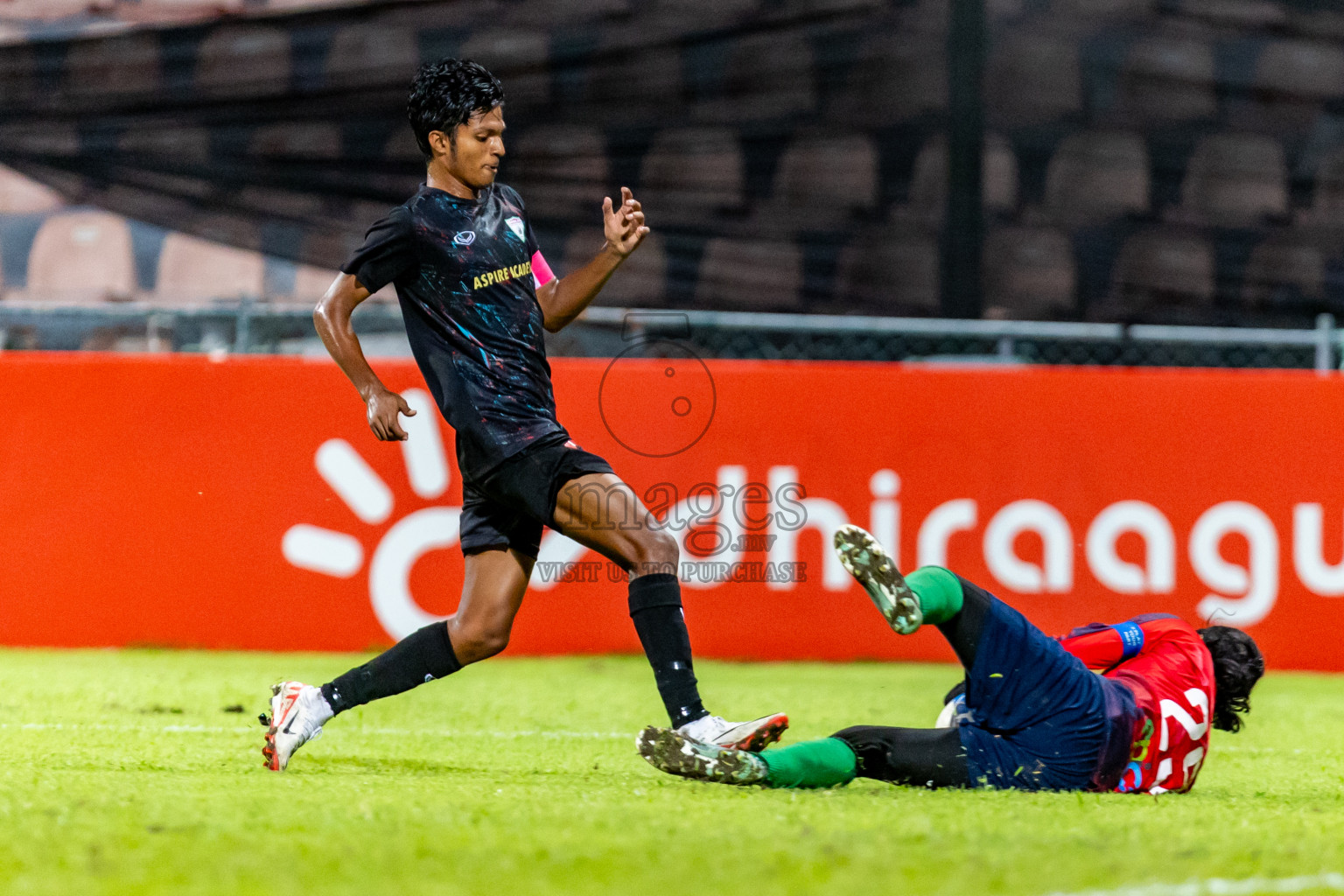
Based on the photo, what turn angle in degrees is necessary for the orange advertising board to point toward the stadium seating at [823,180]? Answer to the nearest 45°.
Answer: approximately 180°

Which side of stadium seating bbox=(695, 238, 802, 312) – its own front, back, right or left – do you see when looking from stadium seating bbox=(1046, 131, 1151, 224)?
left

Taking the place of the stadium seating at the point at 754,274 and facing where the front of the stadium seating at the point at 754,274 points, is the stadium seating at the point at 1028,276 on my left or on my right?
on my left

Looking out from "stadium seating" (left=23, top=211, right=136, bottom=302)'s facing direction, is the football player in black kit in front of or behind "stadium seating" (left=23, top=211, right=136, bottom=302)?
in front

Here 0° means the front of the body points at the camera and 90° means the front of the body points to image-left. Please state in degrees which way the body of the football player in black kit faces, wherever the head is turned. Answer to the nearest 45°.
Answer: approximately 315°

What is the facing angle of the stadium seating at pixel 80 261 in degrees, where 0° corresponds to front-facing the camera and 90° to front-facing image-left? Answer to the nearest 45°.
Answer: approximately 0°

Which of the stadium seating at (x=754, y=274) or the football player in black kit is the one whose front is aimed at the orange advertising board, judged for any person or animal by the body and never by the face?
the stadium seating

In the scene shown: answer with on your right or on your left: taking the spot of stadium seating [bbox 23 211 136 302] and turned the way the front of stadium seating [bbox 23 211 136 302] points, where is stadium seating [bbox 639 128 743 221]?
on your left

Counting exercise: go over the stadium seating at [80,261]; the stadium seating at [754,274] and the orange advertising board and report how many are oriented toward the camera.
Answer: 3

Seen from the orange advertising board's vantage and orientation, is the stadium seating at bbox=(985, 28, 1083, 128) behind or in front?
behind

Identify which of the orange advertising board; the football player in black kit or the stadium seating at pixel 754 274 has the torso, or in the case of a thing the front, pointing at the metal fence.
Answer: the stadium seating
